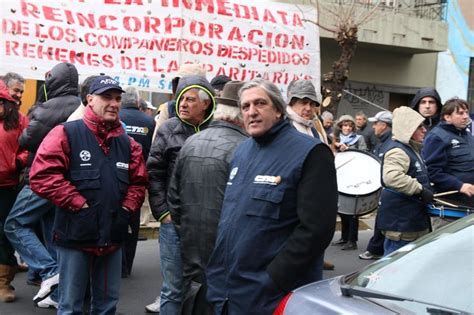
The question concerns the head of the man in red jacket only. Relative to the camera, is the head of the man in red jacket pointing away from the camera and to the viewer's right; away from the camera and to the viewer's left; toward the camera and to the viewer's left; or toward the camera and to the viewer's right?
toward the camera and to the viewer's right

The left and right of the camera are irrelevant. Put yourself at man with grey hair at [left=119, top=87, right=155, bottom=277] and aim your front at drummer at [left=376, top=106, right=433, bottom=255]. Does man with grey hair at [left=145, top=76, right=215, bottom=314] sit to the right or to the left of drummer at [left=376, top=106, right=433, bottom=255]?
right
